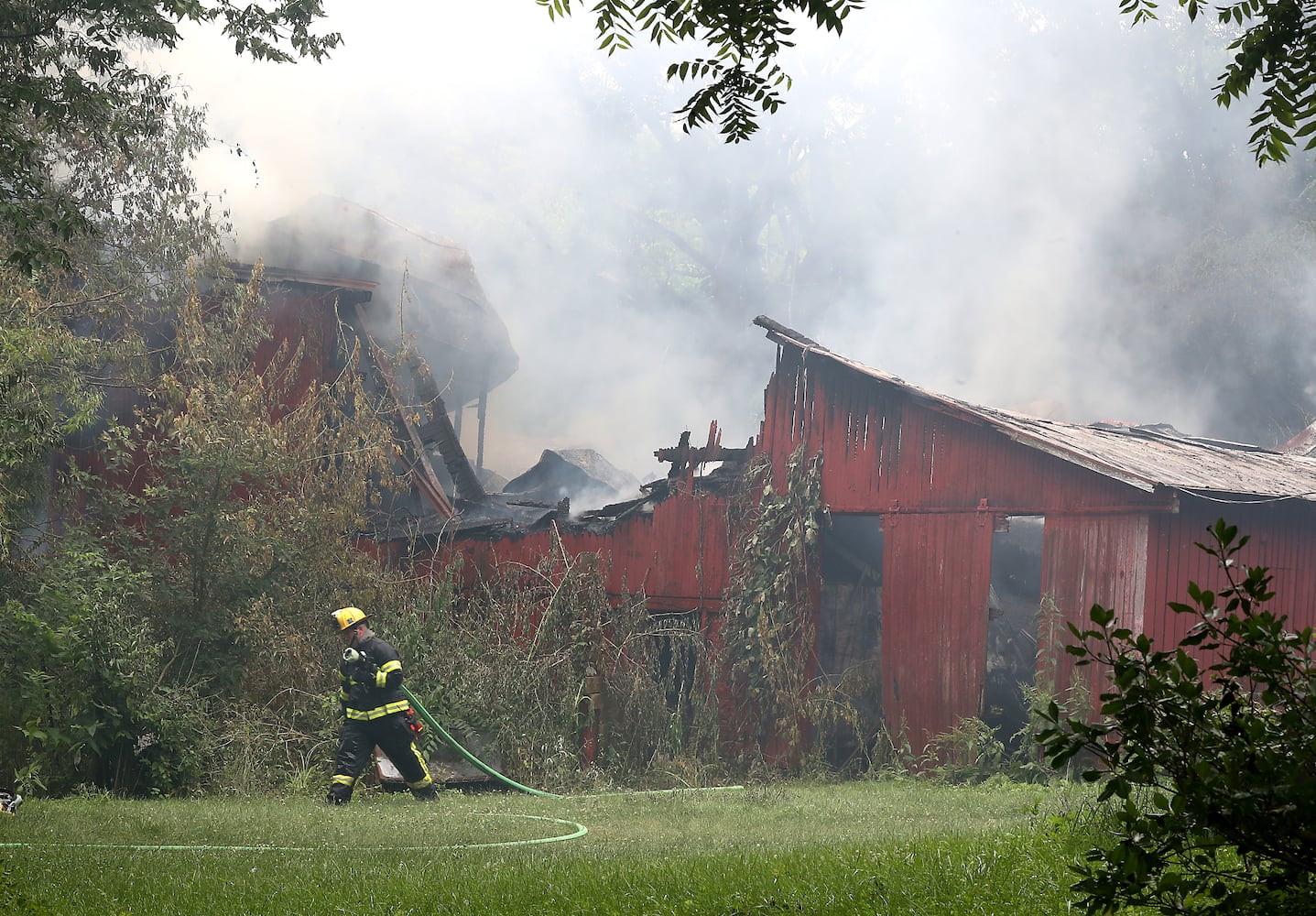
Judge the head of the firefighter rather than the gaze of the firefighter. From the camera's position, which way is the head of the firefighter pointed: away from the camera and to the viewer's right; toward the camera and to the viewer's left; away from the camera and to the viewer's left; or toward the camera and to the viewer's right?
toward the camera and to the viewer's left

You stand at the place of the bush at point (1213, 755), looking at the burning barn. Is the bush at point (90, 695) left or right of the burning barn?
left

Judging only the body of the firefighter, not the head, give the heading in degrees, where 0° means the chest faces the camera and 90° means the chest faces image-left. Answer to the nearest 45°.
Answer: approximately 45°

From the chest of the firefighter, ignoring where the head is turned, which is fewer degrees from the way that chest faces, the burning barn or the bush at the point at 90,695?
the bush

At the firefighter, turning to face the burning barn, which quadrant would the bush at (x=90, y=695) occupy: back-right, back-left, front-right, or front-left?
back-left

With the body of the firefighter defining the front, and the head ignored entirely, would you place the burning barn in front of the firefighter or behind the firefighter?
behind
